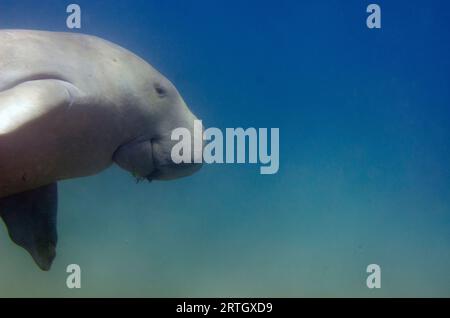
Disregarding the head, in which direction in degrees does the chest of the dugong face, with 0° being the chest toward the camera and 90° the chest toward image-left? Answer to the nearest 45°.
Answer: approximately 270°
